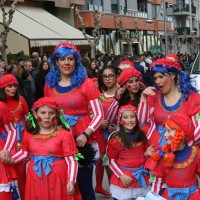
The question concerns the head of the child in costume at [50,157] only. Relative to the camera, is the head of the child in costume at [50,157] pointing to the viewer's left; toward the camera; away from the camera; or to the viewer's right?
toward the camera

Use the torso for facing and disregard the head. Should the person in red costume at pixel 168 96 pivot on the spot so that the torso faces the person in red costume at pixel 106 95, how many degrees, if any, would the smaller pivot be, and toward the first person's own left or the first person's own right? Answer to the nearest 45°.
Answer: approximately 90° to the first person's own right

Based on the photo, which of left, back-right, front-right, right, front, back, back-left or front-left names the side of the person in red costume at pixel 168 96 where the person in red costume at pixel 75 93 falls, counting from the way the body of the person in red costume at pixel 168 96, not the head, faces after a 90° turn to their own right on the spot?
front-left

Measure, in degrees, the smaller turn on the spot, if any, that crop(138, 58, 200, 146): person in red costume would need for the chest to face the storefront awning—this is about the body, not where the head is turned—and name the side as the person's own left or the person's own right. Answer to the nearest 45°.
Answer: approximately 135° to the person's own right

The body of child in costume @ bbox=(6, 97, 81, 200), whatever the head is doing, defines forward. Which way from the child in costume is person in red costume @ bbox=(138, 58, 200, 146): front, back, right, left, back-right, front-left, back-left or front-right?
left

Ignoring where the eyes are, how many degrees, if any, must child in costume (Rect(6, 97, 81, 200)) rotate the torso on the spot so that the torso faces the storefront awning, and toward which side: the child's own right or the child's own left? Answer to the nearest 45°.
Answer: approximately 180°

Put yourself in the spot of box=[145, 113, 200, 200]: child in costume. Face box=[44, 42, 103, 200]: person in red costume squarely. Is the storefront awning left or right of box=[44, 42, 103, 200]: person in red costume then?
right

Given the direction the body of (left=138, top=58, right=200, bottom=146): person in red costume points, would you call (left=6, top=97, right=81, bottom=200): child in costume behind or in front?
in front

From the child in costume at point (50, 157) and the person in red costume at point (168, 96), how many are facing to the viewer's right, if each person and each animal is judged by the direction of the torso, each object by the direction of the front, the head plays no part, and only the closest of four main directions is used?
0

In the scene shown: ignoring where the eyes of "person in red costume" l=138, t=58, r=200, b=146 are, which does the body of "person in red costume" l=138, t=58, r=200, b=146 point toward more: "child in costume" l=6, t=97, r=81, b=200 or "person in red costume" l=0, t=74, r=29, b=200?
the child in costume

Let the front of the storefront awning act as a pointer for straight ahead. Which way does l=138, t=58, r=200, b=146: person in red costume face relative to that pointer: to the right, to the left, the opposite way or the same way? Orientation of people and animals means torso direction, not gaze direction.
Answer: to the right

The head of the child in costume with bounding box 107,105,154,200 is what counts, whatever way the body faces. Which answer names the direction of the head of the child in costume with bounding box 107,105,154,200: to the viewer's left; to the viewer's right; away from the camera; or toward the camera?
toward the camera

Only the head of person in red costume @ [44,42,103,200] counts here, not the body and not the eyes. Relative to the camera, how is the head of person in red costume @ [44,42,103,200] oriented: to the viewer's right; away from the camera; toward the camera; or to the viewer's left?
toward the camera

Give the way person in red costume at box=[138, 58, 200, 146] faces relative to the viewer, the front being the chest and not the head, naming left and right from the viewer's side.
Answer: facing the viewer and to the left of the viewer

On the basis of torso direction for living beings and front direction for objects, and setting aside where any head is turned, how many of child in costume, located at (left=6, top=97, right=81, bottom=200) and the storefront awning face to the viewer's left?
0

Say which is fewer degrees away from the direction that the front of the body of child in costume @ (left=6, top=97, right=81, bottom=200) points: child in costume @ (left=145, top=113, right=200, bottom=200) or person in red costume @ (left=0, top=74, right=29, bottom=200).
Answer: the child in costume
